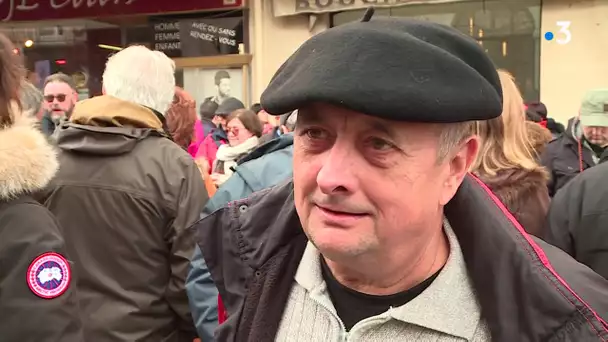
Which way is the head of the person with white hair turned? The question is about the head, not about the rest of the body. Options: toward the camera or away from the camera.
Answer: away from the camera

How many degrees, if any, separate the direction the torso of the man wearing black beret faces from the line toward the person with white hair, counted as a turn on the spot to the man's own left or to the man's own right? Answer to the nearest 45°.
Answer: approximately 90° to the man's own right

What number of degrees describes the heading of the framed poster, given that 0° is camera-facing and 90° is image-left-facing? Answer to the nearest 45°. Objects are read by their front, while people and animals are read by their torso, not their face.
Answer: approximately 0°

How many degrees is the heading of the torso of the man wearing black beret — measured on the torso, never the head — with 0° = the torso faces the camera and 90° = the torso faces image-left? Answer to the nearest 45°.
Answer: approximately 45°

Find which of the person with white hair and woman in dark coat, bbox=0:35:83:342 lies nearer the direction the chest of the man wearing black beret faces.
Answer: the woman in dark coat

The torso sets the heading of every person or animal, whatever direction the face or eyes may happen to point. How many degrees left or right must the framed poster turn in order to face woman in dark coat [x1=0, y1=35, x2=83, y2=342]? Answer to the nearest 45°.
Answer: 0° — it already faces them
